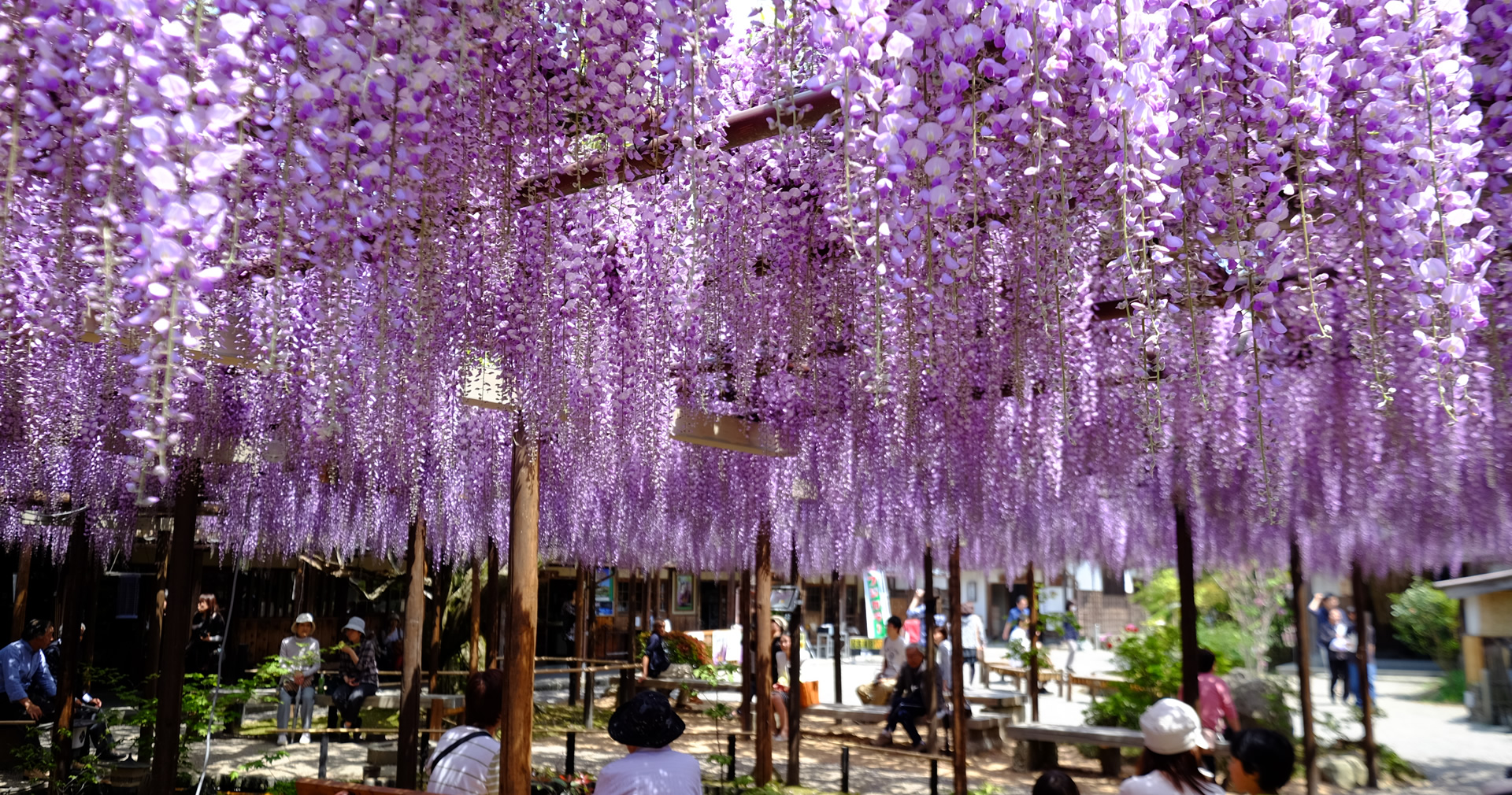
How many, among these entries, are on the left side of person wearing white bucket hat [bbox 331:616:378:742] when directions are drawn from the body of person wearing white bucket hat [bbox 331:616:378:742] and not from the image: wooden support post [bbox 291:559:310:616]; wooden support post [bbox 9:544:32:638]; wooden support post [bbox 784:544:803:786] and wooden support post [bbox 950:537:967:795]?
2

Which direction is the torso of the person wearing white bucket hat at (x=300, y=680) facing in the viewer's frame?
toward the camera

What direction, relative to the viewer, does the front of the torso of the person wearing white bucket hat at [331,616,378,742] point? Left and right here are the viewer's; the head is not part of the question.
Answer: facing the viewer and to the left of the viewer

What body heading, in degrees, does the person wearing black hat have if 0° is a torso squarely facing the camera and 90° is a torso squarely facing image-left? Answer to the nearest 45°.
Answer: approximately 180°

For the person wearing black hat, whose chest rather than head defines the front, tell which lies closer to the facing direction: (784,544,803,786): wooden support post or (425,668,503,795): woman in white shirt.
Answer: the wooden support post

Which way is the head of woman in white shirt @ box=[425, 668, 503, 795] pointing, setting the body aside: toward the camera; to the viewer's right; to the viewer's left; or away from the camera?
away from the camera

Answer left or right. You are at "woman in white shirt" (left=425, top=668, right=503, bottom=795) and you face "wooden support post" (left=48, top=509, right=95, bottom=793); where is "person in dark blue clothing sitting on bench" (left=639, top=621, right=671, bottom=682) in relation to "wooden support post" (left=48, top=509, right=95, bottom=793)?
right

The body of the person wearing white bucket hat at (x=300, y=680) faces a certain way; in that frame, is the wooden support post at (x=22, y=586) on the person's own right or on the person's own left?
on the person's own right

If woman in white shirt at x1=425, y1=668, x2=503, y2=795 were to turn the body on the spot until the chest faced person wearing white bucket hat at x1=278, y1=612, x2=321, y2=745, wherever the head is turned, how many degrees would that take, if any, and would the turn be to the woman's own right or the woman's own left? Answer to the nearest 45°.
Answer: approximately 45° to the woman's own left

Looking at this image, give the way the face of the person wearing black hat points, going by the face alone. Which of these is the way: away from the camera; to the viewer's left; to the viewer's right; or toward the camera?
away from the camera

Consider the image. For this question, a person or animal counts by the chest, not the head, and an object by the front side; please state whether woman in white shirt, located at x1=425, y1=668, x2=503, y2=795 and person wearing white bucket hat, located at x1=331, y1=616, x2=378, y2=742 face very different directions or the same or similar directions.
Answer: very different directions
